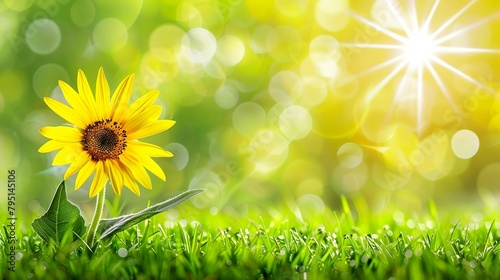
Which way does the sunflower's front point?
toward the camera
